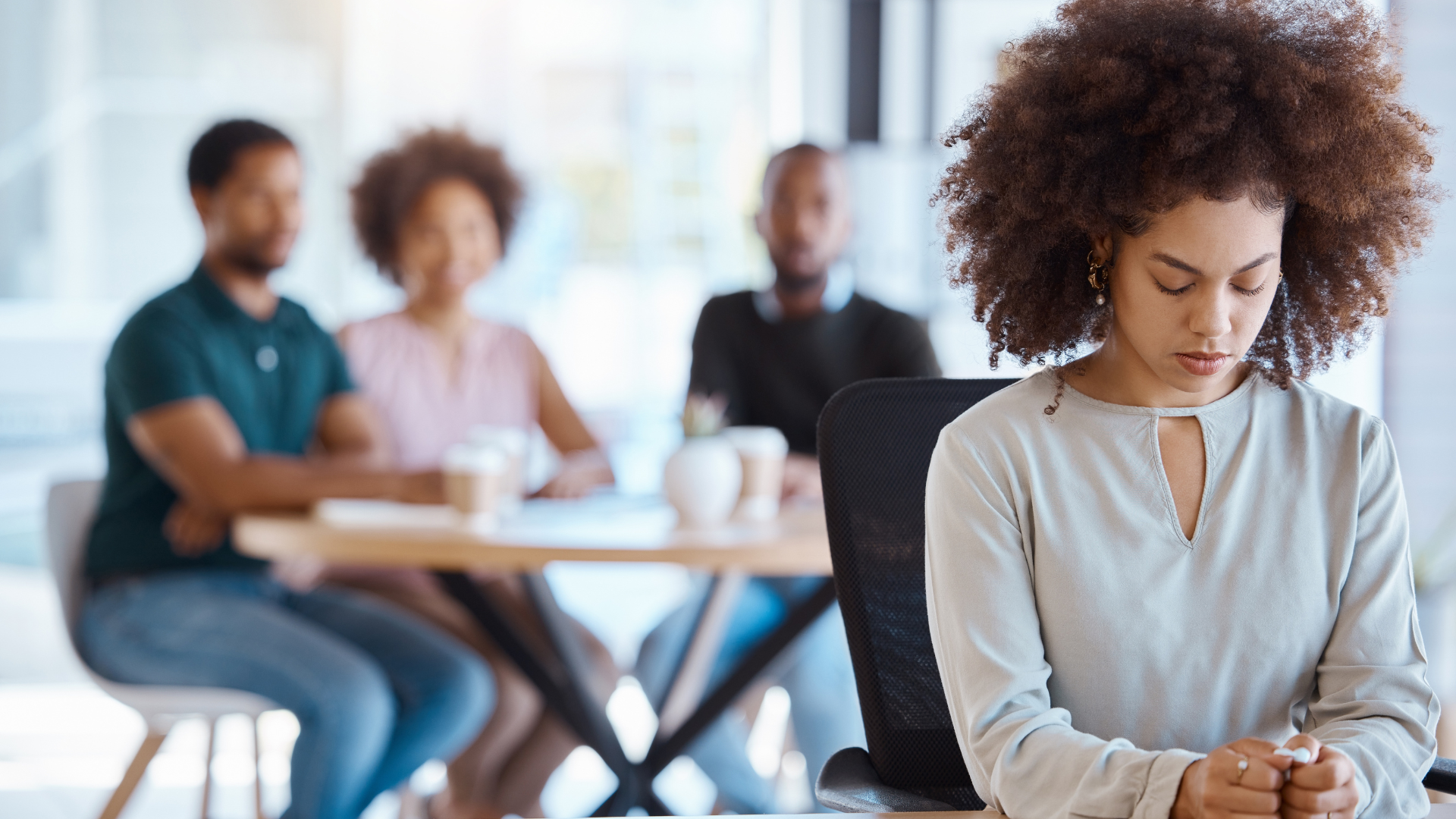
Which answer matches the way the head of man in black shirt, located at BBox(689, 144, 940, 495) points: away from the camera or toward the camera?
toward the camera

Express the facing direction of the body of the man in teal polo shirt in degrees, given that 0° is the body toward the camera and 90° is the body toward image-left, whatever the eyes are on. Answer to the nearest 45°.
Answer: approximately 315°

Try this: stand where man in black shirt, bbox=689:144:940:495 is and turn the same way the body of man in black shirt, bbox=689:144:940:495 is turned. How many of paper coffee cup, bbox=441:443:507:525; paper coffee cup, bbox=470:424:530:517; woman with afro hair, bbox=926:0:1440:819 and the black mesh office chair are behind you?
0

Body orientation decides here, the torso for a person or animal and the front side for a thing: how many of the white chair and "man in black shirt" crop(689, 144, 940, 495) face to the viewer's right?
1

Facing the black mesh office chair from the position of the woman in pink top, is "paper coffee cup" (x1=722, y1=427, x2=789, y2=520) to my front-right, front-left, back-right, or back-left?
front-left

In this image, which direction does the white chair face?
to the viewer's right

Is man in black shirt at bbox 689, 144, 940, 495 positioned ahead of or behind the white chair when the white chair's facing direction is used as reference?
ahead

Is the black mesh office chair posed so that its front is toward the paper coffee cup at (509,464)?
no

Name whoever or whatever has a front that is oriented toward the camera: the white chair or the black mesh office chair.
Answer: the black mesh office chair

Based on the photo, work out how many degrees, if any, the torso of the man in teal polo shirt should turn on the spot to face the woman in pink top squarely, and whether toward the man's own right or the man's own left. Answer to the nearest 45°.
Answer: approximately 90° to the man's own left

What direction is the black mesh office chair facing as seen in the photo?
toward the camera

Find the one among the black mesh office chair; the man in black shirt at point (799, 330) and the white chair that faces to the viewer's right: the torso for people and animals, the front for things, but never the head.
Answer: the white chair

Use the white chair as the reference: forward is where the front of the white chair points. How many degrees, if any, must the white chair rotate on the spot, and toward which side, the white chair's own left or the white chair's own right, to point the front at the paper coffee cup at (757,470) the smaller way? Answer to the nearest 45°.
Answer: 0° — it already faces it

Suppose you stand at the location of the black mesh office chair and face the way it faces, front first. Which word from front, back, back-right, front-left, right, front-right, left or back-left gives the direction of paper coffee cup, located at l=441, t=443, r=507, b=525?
back-right

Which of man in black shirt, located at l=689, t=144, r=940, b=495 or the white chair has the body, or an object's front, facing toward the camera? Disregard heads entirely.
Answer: the man in black shirt

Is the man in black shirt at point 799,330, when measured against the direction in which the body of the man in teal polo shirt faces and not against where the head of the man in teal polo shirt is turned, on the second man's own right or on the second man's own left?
on the second man's own left

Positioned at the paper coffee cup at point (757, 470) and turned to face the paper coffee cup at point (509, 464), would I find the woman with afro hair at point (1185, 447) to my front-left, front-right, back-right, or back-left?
back-left
